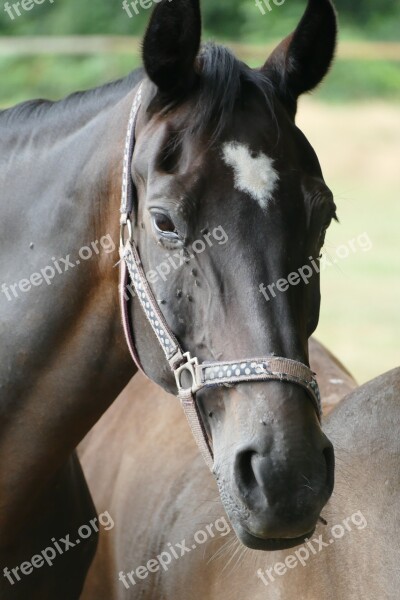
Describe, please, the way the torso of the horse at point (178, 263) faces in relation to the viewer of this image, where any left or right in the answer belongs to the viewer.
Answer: facing the viewer and to the right of the viewer
